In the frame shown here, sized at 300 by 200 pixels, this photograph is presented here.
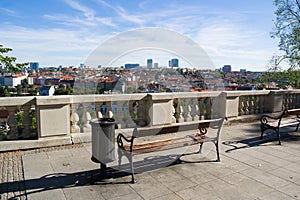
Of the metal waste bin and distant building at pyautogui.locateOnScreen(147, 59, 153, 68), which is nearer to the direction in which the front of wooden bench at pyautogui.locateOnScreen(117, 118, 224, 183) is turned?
the distant building

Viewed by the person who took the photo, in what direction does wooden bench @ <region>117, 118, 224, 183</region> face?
facing away from the viewer and to the left of the viewer

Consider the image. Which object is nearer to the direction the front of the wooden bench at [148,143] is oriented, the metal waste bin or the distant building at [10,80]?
the distant building

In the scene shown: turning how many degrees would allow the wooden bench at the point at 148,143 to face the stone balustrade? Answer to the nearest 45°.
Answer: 0° — it already faces it

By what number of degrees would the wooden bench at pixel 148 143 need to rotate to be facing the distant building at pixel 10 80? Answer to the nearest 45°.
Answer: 0° — it already faces it

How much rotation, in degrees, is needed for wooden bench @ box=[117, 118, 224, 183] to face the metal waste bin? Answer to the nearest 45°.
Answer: approximately 90° to its left
